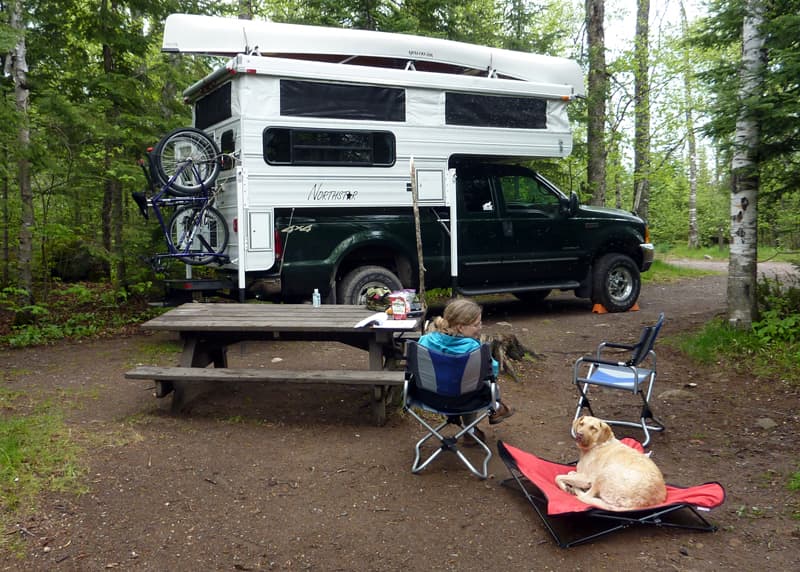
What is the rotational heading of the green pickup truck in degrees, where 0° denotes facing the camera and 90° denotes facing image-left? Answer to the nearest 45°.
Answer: approximately 270°

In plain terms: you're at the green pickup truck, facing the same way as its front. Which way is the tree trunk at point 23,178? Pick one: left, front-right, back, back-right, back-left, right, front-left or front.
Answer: back

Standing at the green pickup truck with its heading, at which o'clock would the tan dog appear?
The tan dog is roughly at 3 o'clock from the green pickup truck.

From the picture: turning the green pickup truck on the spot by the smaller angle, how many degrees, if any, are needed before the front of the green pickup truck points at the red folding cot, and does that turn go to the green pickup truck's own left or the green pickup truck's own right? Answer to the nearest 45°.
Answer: approximately 90° to the green pickup truck's own right

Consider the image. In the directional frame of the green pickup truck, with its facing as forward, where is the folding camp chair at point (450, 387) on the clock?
The folding camp chair is roughly at 3 o'clock from the green pickup truck.

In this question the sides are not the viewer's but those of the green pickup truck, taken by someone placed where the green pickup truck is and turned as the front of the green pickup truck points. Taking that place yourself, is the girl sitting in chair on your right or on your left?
on your right

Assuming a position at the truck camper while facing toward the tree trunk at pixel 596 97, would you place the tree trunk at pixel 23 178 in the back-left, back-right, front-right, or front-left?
back-left
